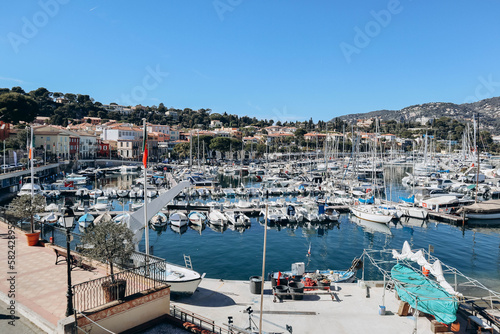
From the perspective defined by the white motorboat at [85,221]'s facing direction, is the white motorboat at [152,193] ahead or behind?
behind

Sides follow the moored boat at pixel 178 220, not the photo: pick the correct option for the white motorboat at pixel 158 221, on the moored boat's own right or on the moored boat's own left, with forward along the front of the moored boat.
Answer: on the moored boat's own right

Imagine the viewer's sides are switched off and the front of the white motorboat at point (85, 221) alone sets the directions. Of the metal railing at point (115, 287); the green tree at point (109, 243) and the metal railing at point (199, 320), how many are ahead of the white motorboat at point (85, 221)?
3

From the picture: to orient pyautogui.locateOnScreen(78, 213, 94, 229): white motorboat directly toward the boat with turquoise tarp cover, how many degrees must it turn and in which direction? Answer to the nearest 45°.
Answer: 0° — it already faces it

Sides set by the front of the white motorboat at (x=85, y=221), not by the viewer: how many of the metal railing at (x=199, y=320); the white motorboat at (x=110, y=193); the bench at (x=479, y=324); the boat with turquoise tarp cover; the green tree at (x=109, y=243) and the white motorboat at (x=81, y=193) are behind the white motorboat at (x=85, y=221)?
2

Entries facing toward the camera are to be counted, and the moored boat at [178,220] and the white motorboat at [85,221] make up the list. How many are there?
2

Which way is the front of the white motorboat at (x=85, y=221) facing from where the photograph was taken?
facing the viewer
